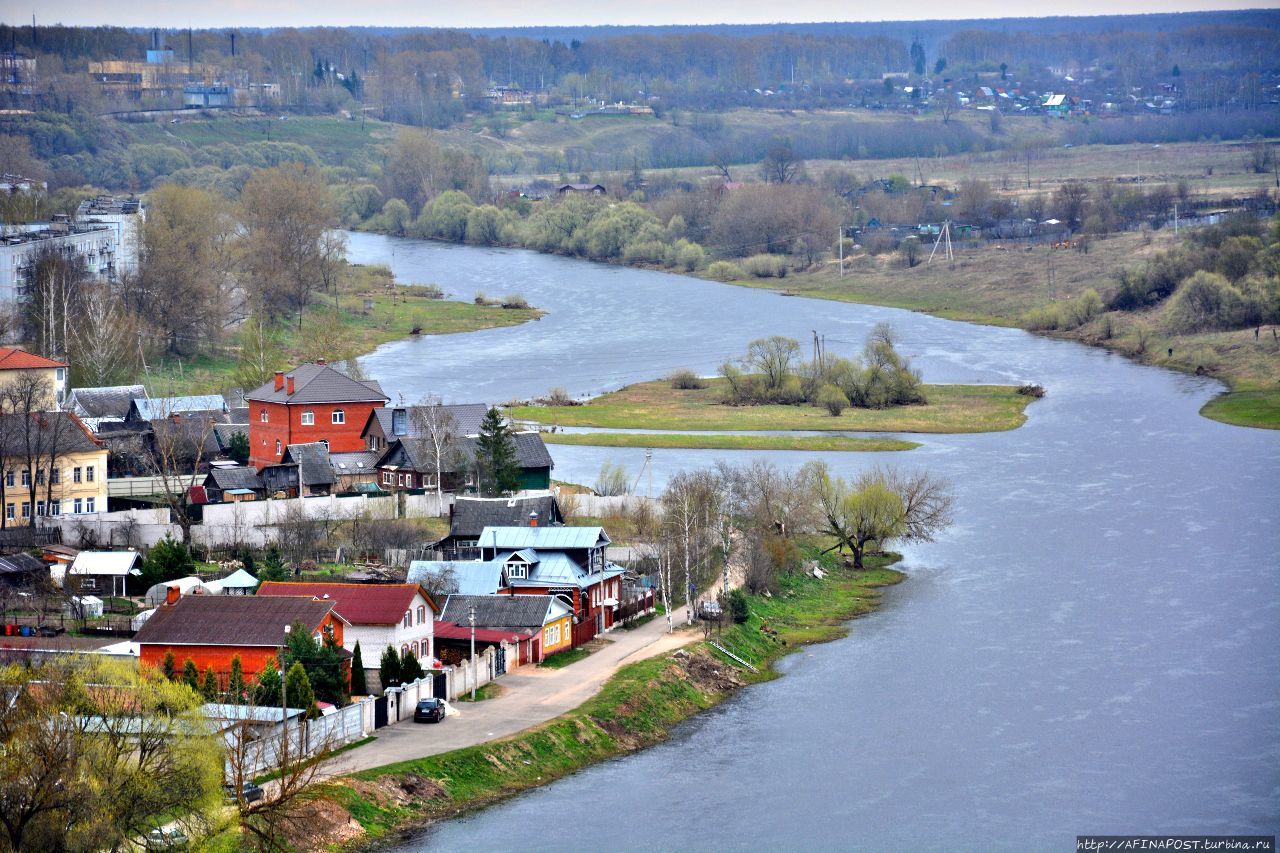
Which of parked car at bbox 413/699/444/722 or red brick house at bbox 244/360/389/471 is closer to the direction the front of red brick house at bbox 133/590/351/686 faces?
the parked car

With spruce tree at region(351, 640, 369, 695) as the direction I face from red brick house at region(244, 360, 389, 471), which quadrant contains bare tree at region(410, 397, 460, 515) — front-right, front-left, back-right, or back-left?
front-left

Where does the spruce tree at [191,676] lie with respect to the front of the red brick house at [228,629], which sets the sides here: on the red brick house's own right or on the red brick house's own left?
on the red brick house's own right

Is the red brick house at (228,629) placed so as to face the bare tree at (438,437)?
no

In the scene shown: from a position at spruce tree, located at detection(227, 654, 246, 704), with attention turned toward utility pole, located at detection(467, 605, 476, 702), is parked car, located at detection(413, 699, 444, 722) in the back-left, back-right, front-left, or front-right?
front-right

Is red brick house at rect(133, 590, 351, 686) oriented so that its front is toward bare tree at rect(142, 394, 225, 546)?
no

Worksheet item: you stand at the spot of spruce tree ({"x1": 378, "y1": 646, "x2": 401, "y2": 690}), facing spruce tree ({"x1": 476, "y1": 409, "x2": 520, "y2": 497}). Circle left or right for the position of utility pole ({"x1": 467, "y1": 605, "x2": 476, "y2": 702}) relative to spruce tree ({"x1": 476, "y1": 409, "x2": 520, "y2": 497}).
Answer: right

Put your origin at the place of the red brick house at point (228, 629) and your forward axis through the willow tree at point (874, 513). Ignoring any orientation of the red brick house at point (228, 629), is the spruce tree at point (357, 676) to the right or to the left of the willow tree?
right
